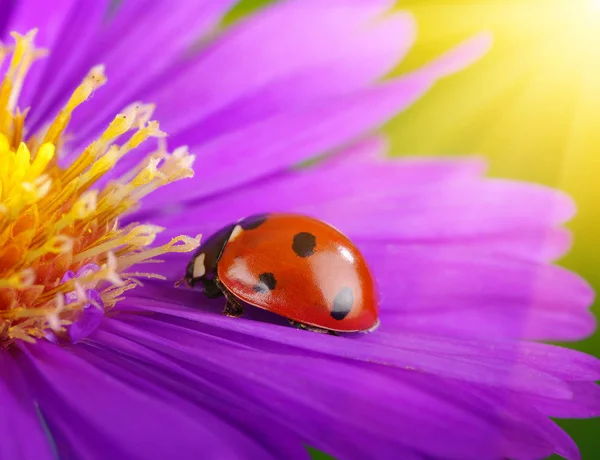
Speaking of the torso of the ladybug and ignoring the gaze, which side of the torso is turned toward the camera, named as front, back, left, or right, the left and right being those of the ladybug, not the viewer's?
left
